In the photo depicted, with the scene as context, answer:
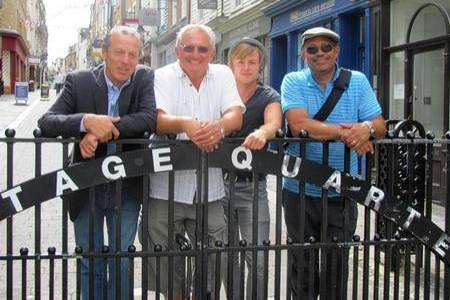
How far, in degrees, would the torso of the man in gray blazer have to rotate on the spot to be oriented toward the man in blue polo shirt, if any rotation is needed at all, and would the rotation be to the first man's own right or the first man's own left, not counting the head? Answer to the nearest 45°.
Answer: approximately 90° to the first man's own left

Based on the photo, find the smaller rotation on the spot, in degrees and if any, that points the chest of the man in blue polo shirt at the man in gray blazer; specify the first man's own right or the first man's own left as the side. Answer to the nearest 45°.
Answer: approximately 45° to the first man's own right

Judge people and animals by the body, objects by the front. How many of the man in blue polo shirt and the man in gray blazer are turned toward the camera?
2

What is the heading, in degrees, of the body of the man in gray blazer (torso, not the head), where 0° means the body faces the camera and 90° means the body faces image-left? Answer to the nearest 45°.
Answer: approximately 0°

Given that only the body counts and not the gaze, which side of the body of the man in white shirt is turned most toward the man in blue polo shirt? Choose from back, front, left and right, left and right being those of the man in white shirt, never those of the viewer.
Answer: left
